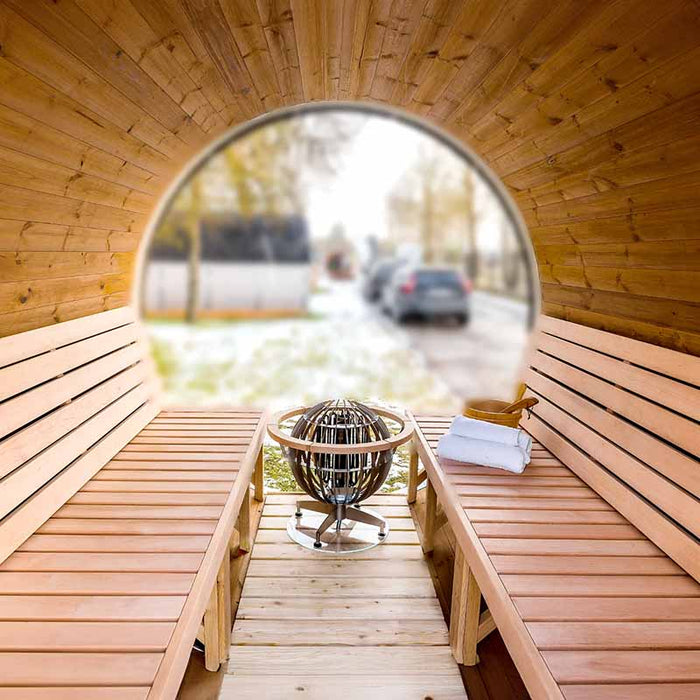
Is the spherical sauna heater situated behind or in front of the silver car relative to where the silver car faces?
behind

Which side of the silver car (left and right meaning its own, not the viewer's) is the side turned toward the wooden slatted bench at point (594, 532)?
back

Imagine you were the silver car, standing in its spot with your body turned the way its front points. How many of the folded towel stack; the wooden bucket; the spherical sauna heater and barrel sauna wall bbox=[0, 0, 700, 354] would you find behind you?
4

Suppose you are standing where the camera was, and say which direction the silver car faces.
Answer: facing away from the viewer

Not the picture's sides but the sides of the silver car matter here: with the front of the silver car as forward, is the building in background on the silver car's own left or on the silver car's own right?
on the silver car's own left

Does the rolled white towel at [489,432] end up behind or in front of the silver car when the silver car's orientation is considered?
behind

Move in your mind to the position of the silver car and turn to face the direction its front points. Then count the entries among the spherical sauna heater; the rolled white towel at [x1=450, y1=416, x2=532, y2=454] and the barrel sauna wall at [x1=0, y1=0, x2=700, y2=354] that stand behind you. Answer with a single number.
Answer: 3

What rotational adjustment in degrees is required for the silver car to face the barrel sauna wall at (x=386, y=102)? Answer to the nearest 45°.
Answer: approximately 180°

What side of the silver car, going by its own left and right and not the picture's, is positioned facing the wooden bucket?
back
